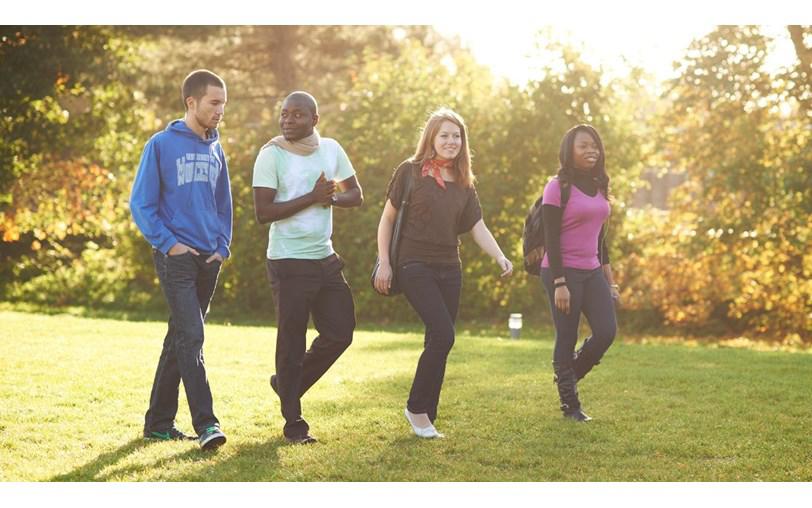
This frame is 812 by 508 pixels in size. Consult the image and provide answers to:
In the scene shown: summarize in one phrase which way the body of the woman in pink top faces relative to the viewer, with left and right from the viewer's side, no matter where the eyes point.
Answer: facing the viewer and to the right of the viewer

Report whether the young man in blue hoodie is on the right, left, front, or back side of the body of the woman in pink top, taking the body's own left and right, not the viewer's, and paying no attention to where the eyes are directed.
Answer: right

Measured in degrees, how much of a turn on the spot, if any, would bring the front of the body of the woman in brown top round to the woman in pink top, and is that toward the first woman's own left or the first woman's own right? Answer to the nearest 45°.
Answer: approximately 90° to the first woman's own left

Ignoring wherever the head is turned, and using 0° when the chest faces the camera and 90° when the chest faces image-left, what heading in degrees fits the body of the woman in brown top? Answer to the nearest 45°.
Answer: approximately 315°

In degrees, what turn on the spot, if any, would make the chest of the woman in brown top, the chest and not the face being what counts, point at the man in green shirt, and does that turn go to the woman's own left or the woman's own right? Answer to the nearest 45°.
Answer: approximately 135° to the woman's own right

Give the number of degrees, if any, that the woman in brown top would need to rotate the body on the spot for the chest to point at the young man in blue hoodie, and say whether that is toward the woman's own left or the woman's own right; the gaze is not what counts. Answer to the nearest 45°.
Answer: approximately 135° to the woman's own right

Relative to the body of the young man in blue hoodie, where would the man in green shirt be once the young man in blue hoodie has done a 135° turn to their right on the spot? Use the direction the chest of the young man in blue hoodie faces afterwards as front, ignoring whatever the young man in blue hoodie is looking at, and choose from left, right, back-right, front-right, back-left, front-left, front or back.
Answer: back

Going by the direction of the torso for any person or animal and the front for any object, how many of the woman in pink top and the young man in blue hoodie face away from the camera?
0

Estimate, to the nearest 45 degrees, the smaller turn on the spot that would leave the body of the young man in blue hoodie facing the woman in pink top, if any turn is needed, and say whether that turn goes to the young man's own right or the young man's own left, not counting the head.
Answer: approximately 45° to the young man's own left
